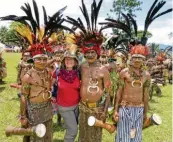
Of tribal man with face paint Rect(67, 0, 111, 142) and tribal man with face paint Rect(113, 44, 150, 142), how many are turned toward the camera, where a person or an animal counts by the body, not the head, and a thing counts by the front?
2

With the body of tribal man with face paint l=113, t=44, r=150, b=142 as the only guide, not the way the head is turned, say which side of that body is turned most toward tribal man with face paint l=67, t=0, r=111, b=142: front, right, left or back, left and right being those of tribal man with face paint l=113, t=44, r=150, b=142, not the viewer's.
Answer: right

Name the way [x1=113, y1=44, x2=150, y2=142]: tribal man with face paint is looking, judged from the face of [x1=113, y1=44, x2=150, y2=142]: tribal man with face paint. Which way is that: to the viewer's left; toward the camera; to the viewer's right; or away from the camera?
toward the camera

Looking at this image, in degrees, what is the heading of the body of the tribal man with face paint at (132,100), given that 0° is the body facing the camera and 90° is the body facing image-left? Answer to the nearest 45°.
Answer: approximately 0°

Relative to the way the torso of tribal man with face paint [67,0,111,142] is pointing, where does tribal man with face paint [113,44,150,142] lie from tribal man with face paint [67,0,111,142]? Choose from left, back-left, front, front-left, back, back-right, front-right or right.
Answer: left

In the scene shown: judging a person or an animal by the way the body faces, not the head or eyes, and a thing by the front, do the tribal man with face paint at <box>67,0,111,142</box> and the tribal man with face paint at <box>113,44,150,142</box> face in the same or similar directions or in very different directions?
same or similar directions
